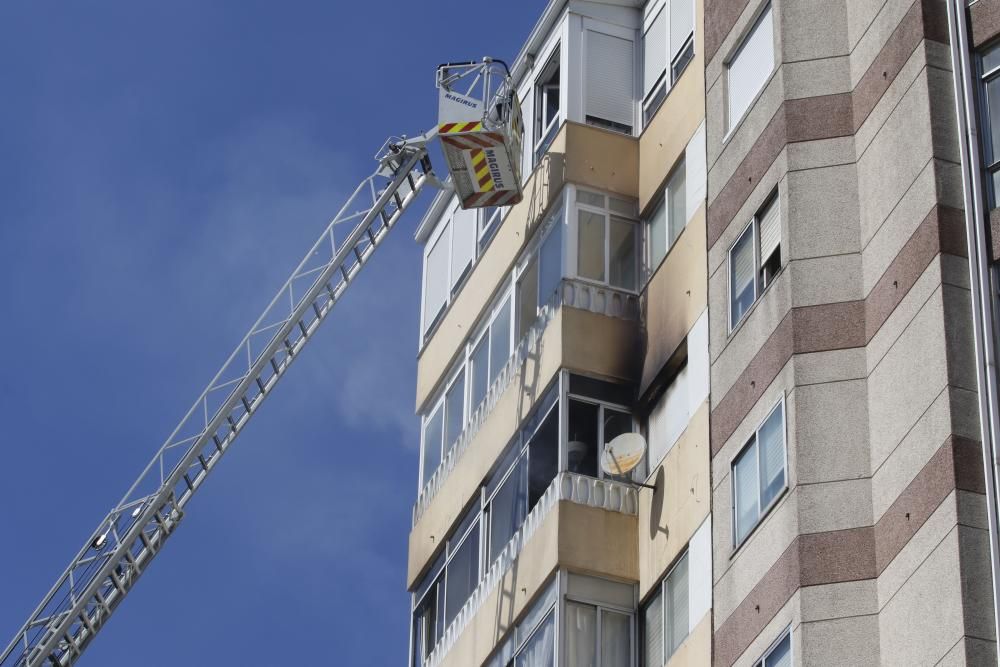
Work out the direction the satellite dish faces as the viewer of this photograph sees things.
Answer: facing the viewer and to the left of the viewer
